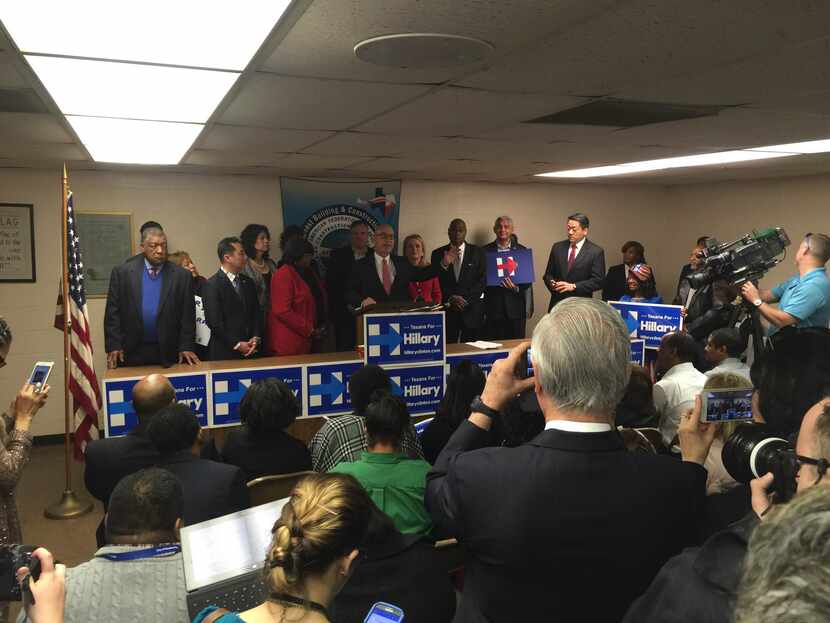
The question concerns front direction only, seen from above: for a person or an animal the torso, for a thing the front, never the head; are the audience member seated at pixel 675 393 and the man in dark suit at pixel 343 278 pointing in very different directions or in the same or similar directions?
very different directions

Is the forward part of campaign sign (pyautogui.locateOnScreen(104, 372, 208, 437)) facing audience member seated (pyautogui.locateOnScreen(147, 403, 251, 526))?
yes

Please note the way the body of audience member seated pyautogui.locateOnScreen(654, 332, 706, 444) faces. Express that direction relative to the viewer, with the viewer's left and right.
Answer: facing away from the viewer and to the left of the viewer

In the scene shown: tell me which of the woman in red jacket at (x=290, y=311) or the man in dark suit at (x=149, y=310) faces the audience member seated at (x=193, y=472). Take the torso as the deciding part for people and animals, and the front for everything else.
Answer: the man in dark suit

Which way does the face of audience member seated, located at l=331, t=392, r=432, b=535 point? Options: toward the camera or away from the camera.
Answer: away from the camera

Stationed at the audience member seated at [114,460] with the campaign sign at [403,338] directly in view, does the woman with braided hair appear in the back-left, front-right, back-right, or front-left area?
back-right

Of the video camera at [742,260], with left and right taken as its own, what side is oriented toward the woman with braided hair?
left

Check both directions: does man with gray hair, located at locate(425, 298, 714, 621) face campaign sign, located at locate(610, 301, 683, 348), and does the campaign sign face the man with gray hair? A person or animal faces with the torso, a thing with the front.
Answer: yes

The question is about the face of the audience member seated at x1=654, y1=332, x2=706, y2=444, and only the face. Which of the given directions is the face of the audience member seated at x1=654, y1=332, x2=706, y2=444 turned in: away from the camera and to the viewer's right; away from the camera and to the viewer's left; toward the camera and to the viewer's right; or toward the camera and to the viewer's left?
away from the camera and to the viewer's left

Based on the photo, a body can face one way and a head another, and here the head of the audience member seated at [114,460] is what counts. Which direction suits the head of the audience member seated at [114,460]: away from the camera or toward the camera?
away from the camera

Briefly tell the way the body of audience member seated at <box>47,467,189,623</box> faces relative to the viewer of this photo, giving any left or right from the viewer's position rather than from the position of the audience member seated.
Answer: facing away from the viewer
